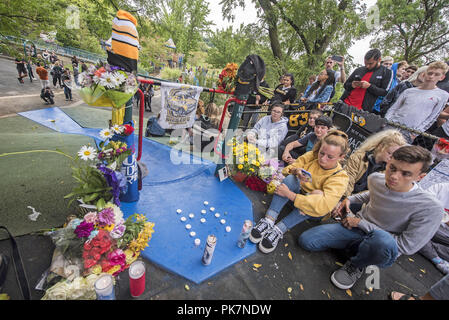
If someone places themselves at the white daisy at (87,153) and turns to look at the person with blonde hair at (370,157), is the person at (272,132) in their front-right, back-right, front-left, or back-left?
front-left

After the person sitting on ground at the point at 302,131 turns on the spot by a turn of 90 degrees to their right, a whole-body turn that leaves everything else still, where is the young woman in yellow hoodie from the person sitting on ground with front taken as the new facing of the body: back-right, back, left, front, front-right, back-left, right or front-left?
back-left

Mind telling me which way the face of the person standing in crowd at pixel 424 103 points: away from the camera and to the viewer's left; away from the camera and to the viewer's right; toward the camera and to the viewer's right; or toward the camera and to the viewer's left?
toward the camera and to the viewer's left

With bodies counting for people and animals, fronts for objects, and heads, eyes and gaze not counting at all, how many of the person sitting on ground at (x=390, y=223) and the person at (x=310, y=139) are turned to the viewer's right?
0

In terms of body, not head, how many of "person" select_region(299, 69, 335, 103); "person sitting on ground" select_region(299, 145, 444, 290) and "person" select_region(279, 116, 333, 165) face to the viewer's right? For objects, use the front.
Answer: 0

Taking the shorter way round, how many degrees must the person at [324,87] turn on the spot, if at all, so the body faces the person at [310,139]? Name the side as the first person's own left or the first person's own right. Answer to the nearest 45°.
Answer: approximately 45° to the first person's own left

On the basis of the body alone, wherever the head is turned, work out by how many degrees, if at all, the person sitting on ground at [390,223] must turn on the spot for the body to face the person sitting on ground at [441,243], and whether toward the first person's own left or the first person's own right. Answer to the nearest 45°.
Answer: approximately 180°

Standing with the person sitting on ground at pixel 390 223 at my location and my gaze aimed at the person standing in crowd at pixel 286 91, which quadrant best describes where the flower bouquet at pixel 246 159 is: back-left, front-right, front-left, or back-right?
front-left

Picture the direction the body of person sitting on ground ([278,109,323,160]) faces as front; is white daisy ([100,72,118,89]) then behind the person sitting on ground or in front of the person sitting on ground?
in front

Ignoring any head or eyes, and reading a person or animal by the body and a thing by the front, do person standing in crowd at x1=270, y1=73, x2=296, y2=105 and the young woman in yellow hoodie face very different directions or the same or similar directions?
same or similar directions

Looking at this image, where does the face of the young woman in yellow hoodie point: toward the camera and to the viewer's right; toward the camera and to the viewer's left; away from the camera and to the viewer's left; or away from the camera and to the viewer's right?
toward the camera and to the viewer's left

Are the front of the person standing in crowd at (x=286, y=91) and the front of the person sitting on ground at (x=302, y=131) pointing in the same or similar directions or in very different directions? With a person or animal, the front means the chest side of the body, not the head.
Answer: same or similar directions

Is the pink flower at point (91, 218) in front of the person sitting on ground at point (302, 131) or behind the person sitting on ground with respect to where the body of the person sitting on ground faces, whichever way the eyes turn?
in front

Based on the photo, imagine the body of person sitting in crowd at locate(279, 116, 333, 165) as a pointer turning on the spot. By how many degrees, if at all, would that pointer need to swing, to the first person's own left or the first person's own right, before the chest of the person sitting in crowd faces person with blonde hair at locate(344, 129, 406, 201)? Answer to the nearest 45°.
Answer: approximately 90° to the first person's own left
